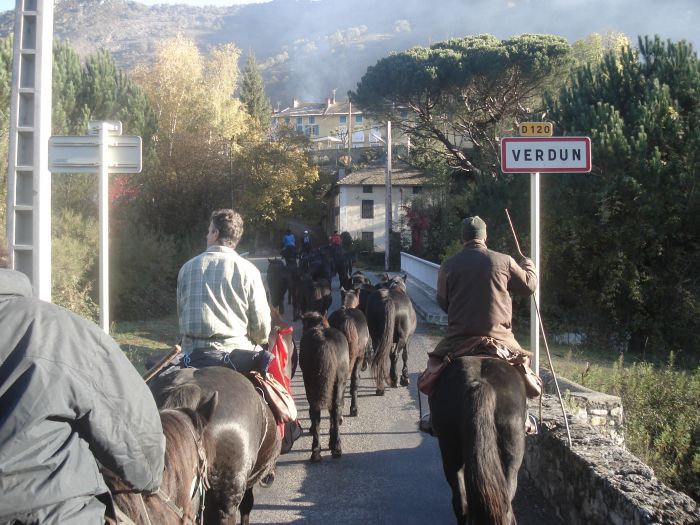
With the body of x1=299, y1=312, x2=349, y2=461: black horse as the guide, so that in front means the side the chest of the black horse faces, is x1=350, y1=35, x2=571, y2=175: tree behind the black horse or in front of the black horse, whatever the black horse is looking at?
in front

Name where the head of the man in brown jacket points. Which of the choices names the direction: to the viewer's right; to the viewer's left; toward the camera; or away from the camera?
away from the camera

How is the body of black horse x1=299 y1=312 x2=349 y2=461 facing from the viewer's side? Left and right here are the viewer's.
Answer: facing away from the viewer

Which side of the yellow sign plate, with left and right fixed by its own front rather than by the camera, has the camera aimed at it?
front

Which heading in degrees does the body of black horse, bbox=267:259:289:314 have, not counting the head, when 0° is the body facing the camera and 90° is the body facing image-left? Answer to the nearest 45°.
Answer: approximately 180°

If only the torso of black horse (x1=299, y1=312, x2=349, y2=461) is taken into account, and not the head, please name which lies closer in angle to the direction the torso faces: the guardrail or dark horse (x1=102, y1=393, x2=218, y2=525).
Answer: the guardrail

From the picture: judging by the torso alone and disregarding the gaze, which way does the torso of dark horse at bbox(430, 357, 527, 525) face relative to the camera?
away from the camera

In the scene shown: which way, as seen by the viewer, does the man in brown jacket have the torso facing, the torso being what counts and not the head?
away from the camera
